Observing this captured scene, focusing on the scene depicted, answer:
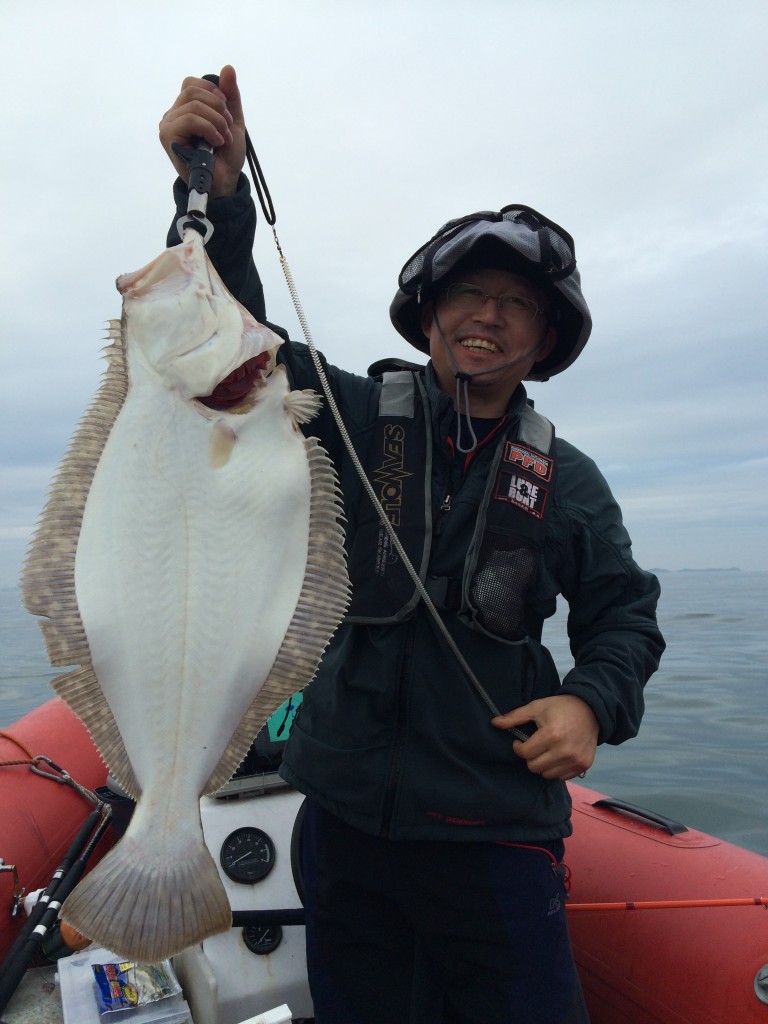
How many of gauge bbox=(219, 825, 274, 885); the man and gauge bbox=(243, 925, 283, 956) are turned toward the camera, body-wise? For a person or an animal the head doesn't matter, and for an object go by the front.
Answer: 3

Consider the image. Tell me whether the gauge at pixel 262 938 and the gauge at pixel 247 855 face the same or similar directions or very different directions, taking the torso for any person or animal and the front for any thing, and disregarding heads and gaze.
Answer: same or similar directions

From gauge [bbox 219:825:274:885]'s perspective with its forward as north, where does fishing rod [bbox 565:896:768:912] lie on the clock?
The fishing rod is roughly at 10 o'clock from the gauge.

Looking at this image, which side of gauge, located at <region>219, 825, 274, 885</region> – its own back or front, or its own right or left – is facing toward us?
front

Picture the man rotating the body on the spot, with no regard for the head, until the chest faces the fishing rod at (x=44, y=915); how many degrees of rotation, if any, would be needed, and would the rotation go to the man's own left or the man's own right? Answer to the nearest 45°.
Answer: approximately 135° to the man's own right

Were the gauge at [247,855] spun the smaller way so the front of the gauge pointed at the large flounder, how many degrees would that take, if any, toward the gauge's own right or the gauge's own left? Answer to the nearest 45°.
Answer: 0° — it already faces it

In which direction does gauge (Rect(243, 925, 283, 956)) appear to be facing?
toward the camera

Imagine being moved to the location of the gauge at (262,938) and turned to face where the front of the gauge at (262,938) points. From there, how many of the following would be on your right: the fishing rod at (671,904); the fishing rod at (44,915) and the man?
1

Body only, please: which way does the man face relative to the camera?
toward the camera

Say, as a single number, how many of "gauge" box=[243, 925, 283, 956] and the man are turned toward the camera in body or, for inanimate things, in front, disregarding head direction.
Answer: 2

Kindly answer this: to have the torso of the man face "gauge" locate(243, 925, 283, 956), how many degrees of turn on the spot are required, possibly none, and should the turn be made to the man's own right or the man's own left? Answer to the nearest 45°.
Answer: approximately 135° to the man's own right

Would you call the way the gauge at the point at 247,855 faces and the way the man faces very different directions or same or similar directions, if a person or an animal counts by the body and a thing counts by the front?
same or similar directions

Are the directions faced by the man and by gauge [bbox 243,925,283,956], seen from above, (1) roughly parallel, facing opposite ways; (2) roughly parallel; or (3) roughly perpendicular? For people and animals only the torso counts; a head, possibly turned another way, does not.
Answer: roughly parallel
